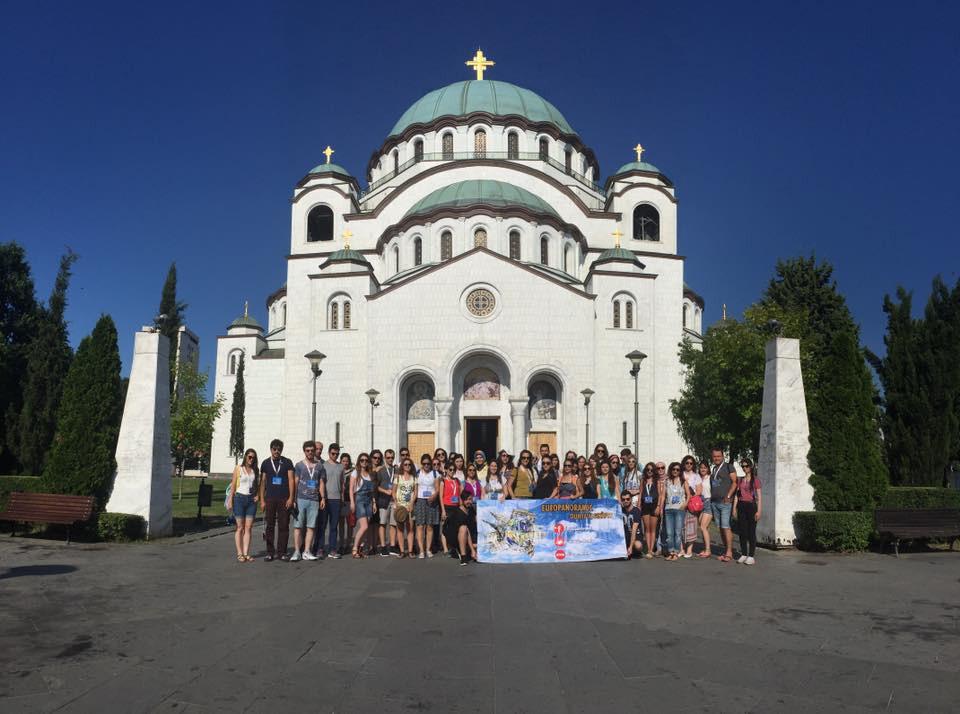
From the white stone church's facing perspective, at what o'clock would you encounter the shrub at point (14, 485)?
The shrub is roughly at 1 o'clock from the white stone church.

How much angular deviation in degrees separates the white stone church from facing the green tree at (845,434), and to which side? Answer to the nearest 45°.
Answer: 0° — it already faces it

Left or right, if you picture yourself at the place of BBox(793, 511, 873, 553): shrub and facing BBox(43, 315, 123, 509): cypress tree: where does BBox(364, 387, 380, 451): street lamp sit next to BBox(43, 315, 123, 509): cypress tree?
right

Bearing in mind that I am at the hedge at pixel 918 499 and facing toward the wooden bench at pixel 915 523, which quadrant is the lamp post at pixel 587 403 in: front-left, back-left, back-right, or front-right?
back-right

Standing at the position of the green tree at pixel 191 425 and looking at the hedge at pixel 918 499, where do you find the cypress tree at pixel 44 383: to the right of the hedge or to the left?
right

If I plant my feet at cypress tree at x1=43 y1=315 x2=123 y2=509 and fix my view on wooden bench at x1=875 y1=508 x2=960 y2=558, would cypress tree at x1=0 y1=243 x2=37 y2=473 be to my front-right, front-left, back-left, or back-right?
back-left

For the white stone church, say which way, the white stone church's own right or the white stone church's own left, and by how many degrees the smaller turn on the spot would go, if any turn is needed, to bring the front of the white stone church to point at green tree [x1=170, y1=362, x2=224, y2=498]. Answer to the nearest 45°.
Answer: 0° — it already faces it

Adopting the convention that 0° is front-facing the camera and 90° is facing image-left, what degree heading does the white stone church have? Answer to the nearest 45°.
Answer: approximately 0°

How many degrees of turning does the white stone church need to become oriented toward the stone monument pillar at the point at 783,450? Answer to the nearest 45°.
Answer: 0° — it already faces it

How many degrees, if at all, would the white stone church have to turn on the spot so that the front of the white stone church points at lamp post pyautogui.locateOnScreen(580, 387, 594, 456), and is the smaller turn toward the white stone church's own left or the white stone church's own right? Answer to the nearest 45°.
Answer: approximately 45° to the white stone church's own left
